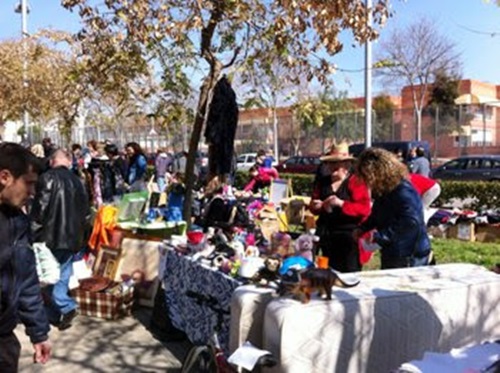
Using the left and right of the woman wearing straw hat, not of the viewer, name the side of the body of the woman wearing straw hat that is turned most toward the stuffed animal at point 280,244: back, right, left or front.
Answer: front

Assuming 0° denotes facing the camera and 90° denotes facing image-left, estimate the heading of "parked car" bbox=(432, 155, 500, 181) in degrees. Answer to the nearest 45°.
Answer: approximately 90°

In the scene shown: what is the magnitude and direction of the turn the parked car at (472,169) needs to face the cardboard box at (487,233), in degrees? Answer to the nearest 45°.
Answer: approximately 90° to its left

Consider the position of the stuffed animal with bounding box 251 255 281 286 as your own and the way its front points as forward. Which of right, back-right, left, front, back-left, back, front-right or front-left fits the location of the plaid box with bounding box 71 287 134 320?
right

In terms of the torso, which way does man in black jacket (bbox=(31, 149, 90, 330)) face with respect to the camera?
away from the camera

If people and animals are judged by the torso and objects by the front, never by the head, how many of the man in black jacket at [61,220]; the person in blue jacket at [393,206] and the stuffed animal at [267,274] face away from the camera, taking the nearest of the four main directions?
1

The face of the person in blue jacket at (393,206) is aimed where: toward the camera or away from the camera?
away from the camera
